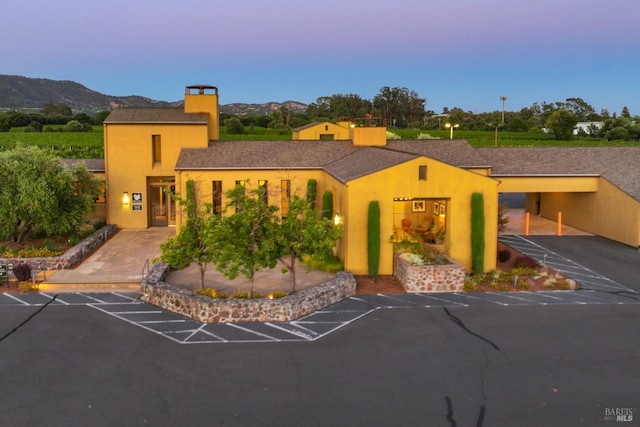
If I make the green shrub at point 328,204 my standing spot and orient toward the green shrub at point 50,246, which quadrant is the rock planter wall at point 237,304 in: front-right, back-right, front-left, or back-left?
front-left

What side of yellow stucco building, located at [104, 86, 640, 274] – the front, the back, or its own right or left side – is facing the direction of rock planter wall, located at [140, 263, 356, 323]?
front

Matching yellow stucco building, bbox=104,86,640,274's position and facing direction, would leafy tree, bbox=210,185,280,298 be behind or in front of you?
in front

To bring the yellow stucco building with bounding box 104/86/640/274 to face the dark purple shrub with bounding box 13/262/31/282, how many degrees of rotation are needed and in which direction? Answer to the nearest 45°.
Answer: approximately 45° to its right

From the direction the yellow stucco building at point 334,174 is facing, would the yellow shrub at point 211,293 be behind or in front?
in front

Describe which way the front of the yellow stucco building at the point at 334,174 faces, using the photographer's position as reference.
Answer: facing the viewer

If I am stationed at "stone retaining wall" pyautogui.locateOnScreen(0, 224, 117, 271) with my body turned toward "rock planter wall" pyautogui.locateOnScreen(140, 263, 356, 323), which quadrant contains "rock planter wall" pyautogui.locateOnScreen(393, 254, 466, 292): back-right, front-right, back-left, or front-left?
front-left

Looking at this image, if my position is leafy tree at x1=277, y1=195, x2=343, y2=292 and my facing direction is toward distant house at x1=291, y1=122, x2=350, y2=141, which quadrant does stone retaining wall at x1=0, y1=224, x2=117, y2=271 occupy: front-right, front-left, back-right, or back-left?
front-left

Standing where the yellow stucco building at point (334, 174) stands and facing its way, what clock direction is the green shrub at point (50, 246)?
The green shrub is roughly at 2 o'clock from the yellow stucco building.

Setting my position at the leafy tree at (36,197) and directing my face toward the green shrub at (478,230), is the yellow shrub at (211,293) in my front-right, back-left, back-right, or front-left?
front-right
